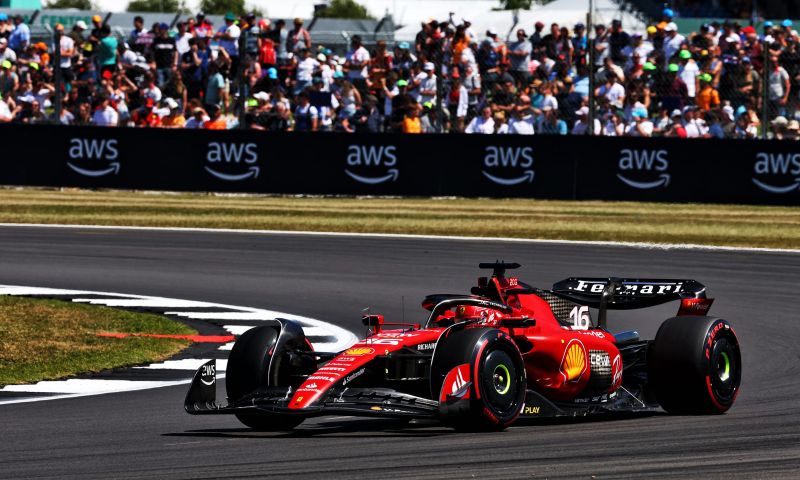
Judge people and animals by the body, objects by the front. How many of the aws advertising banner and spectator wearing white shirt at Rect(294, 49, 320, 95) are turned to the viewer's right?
0

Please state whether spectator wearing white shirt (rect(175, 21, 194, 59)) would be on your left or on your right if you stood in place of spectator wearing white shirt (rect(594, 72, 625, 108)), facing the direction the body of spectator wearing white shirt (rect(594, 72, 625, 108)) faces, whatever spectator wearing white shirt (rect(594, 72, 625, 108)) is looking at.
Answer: on your right

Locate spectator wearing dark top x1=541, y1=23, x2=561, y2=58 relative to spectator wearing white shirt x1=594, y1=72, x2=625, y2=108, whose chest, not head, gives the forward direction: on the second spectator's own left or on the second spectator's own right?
on the second spectator's own right

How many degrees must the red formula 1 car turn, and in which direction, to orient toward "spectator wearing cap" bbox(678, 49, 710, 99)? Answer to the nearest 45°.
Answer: approximately 135° to its right

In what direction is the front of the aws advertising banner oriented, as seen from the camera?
facing the viewer

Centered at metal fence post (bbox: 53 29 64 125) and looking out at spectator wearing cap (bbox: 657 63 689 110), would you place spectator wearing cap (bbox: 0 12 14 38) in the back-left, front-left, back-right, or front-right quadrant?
back-left

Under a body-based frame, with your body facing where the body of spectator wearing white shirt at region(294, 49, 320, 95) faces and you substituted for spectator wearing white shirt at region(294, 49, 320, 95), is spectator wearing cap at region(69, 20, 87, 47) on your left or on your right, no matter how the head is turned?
on your right

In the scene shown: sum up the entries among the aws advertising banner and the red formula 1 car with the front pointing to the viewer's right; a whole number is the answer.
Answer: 0

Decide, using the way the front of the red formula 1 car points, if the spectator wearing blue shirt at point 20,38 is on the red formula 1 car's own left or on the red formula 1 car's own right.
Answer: on the red formula 1 car's own right
